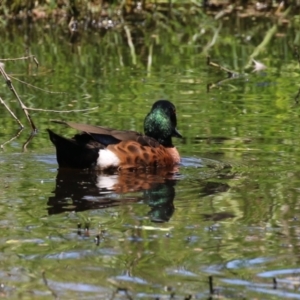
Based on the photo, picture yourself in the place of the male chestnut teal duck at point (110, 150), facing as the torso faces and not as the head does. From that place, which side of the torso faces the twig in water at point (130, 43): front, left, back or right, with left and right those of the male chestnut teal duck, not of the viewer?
left

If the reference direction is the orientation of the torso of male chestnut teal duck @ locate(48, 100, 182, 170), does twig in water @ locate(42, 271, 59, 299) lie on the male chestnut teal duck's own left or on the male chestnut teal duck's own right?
on the male chestnut teal duck's own right

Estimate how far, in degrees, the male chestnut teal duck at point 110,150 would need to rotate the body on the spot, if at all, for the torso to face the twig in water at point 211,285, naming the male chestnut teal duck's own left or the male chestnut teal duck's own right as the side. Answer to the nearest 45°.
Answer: approximately 90° to the male chestnut teal duck's own right

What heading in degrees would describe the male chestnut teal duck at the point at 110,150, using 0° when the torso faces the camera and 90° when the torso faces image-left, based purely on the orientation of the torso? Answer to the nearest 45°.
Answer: approximately 270°
